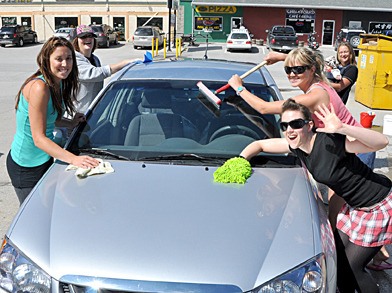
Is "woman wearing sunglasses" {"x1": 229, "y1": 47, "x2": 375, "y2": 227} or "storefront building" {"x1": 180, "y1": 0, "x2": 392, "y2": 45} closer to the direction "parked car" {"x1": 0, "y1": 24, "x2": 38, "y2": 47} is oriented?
the storefront building

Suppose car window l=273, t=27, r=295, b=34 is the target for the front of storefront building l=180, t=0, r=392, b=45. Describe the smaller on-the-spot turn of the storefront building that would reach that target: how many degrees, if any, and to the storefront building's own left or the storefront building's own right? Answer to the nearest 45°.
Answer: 0° — it already faces it

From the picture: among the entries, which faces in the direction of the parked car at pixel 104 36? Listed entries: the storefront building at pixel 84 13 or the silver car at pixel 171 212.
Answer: the storefront building

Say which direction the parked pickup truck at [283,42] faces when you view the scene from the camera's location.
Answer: facing away from the viewer

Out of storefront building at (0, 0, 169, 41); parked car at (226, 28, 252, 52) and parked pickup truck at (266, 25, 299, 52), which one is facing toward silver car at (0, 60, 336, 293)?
the storefront building

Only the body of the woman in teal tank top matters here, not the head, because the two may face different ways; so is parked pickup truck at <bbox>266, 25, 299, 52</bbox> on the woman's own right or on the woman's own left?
on the woman's own left
